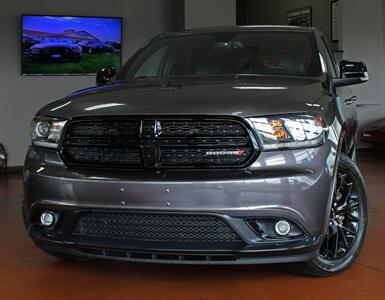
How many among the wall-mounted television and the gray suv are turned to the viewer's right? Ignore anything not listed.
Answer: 0

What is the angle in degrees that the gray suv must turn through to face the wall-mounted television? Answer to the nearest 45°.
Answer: approximately 135° to its right

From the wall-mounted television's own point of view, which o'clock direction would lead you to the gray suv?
The gray suv is roughly at 12 o'clock from the wall-mounted television.

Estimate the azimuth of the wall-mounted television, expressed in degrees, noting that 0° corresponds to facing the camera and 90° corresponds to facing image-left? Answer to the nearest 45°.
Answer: approximately 0°
